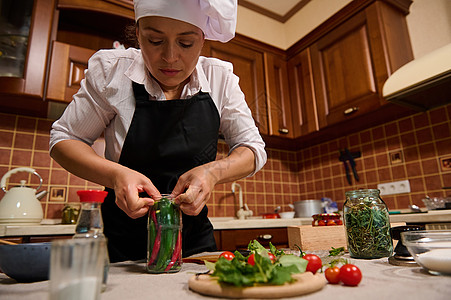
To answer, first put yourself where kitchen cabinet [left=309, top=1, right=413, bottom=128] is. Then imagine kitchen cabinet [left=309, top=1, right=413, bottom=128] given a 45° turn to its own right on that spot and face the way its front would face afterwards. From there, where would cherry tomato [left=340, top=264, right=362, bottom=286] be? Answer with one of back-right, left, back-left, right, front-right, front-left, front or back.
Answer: left

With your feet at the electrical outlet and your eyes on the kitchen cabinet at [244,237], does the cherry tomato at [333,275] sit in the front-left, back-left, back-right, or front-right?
front-left

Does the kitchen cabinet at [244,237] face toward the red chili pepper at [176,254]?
yes

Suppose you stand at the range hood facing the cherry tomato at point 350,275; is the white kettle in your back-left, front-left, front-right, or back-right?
front-right

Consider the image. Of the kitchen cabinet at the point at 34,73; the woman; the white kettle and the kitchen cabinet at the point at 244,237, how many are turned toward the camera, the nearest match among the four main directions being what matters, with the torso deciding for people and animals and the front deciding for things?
3

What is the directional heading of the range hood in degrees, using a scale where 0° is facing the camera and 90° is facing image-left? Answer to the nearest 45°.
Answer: approximately 45°

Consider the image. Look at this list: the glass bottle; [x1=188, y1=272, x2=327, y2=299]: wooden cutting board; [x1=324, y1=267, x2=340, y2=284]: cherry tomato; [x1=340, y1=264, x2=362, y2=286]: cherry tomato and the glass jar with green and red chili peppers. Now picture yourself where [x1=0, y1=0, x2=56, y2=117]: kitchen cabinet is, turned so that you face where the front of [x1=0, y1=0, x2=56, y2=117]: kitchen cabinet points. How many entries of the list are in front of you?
5
